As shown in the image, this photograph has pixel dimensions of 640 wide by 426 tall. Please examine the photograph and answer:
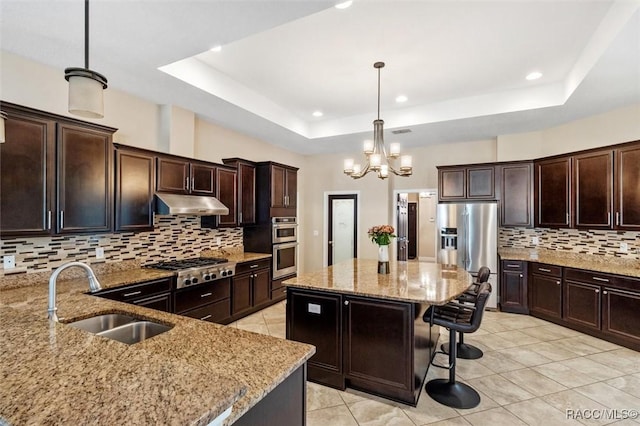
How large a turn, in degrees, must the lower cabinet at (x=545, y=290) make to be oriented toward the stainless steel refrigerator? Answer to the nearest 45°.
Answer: approximately 45° to its right

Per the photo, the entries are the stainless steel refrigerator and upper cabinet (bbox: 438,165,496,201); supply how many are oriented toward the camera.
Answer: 2

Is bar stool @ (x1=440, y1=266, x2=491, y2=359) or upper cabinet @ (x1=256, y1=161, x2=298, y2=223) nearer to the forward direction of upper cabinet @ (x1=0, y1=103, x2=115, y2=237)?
the bar stool

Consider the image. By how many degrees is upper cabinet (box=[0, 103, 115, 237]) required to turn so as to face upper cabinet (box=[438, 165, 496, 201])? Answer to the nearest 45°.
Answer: approximately 45° to its left

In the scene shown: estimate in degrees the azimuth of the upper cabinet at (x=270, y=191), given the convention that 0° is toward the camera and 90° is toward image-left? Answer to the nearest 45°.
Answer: approximately 315°

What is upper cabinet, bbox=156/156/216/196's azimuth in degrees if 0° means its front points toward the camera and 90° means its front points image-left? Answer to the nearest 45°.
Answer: approximately 315°
